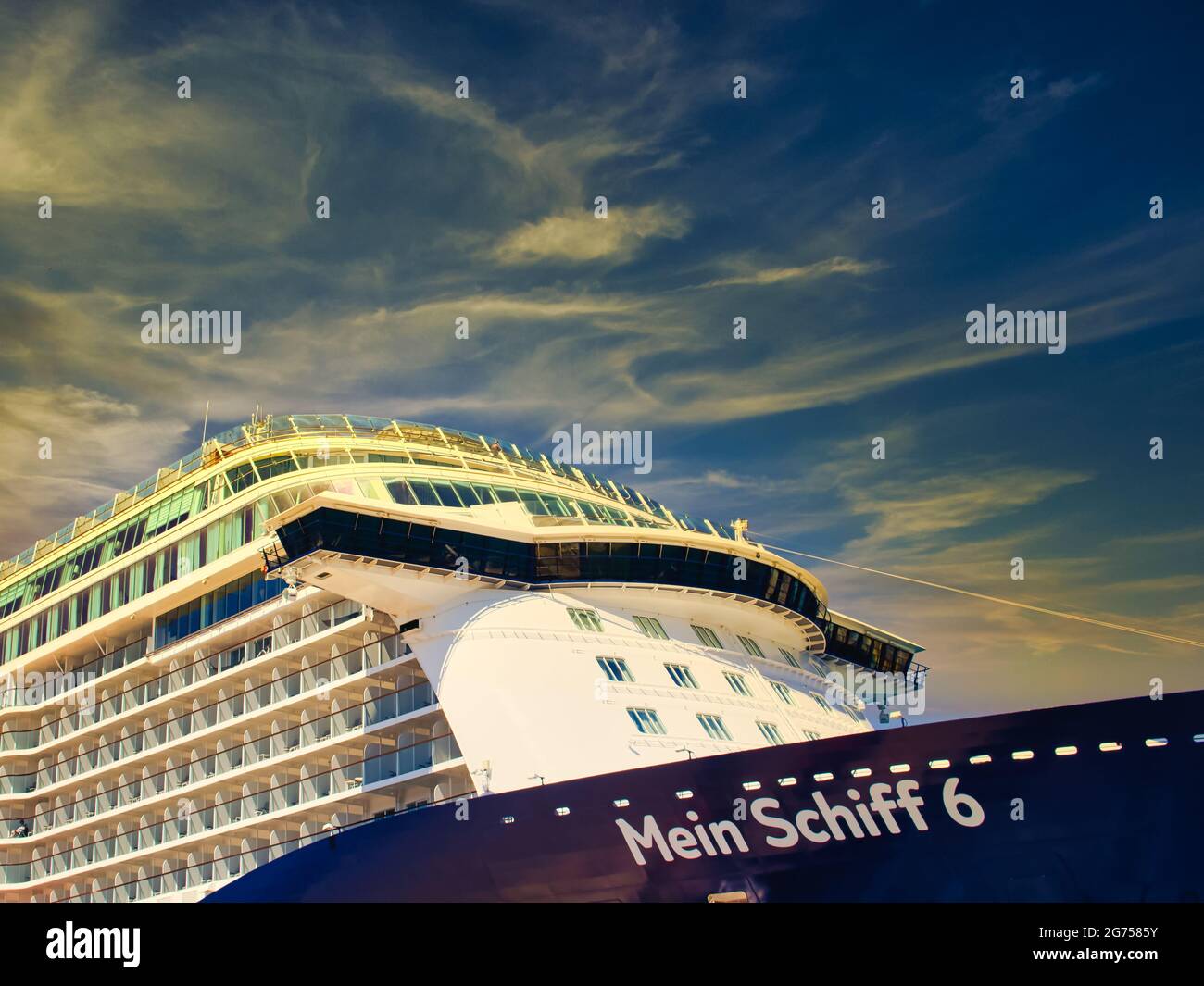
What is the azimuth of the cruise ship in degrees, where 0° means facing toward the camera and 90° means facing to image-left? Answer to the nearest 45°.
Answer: approximately 315°
